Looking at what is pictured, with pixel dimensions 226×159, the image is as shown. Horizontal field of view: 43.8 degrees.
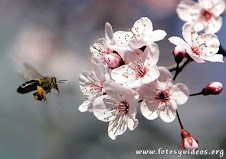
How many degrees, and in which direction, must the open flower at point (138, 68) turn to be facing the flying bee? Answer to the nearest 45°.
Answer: approximately 90° to its right

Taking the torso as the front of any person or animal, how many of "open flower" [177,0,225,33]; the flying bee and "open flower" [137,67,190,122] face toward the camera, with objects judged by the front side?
2

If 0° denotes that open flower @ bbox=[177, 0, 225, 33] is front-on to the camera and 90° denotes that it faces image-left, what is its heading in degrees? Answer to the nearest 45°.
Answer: approximately 0°

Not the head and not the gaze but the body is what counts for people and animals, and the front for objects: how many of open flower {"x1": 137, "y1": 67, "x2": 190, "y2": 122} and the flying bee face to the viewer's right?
1

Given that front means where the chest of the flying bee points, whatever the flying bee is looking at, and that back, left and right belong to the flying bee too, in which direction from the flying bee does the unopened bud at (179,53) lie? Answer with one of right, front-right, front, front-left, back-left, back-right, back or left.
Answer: front-right

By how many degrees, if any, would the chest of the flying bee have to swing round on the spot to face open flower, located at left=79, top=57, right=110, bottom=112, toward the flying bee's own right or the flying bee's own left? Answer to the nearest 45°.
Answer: approximately 45° to the flying bee's own right

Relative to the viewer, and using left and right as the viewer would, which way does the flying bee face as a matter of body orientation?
facing to the right of the viewer
